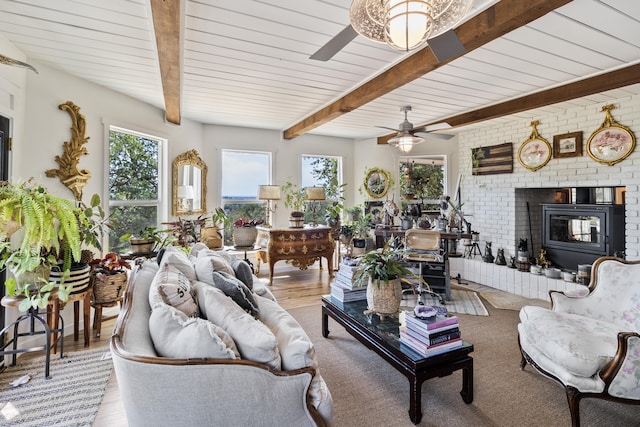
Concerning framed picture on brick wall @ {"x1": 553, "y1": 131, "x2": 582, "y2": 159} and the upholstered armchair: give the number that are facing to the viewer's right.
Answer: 0

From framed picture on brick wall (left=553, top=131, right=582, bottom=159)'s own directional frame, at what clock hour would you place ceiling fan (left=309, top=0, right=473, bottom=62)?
The ceiling fan is roughly at 11 o'clock from the framed picture on brick wall.

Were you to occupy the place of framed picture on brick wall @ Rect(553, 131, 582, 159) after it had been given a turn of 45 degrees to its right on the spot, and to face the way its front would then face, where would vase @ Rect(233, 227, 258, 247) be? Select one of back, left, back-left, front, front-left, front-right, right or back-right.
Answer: front-left

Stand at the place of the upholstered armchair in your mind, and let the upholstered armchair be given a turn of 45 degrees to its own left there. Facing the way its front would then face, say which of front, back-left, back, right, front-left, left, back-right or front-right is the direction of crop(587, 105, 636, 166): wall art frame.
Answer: back

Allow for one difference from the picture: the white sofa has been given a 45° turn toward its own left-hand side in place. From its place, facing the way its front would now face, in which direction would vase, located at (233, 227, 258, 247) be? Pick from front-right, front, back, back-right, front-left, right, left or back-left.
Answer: front-left

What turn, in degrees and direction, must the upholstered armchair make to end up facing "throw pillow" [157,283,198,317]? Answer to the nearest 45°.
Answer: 0° — it already faces it

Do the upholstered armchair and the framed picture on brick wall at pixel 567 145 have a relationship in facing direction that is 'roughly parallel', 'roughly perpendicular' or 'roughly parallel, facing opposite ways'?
roughly parallel

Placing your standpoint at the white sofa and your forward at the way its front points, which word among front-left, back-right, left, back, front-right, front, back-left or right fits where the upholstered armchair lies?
front

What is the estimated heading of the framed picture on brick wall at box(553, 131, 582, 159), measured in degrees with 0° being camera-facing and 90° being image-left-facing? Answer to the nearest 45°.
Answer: approximately 45°

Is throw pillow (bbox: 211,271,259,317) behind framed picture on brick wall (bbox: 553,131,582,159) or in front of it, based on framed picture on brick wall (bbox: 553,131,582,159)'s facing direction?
in front

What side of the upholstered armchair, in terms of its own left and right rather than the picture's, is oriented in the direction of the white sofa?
front

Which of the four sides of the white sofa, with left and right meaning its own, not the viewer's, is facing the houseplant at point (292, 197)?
left

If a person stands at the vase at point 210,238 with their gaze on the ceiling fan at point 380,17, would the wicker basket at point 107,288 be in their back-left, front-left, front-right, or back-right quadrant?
front-right

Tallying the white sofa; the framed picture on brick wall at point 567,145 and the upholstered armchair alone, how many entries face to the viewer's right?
1

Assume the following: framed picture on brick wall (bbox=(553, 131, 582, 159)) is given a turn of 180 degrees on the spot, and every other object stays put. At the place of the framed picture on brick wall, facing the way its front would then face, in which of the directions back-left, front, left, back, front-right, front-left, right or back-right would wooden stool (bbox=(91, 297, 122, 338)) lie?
back

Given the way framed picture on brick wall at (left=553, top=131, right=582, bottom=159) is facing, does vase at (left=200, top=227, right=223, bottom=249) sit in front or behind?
in front

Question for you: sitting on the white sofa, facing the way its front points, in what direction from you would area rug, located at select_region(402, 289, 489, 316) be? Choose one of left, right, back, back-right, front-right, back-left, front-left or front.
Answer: front-left

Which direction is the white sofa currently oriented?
to the viewer's right

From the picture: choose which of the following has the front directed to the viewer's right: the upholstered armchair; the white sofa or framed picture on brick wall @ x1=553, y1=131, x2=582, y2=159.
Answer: the white sofa
